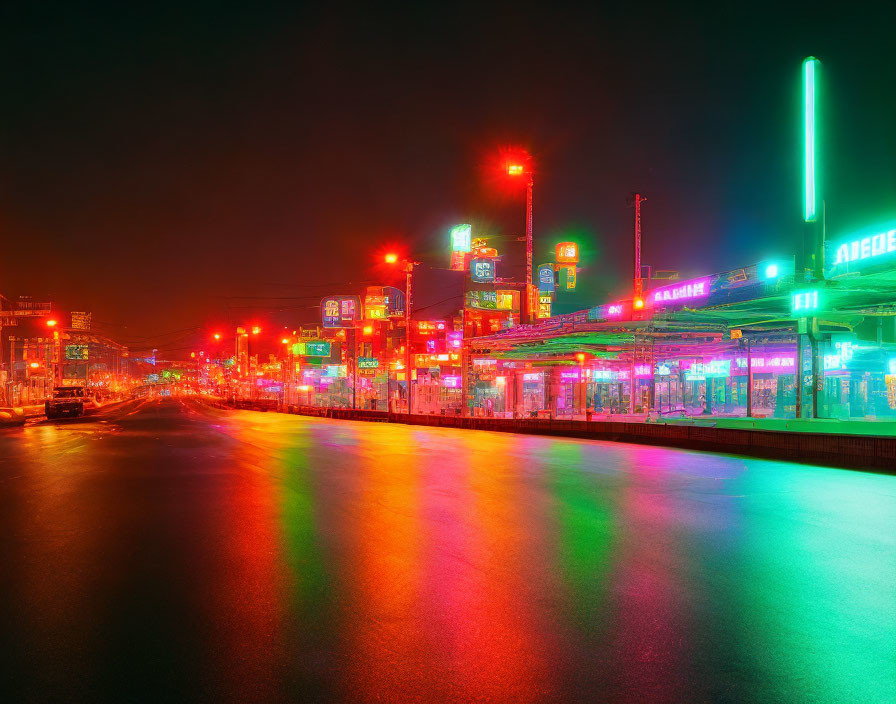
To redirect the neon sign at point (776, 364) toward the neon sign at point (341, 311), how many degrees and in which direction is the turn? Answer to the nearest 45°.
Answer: approximately 90° to its right

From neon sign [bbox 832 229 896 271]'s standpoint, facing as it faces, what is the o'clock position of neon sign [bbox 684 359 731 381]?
neon sign [bbox 684 359 731 381] is roughly at 4 o'clock from neon sign [bbox 832 229 896 271].

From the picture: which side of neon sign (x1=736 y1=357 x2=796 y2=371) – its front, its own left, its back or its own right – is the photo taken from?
front

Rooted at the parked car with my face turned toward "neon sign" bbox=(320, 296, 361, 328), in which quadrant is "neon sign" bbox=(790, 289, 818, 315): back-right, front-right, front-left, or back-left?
front-right

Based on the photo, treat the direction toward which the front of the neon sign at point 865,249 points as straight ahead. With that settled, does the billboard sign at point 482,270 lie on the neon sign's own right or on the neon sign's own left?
on the neon sign's own right

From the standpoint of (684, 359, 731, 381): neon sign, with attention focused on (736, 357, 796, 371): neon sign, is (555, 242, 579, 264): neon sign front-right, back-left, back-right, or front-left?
back-left

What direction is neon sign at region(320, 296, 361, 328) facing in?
toward the camera

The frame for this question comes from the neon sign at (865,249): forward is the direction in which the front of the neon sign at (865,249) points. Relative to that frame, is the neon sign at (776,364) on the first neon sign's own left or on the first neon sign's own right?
on the first neon sign's own right

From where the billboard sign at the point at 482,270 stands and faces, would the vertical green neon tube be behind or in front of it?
in front

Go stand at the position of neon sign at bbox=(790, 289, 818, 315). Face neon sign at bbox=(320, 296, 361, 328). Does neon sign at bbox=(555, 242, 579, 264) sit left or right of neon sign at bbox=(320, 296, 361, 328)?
right

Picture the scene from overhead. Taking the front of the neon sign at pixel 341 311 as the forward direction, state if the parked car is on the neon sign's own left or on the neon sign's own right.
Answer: on the neon sign's own right

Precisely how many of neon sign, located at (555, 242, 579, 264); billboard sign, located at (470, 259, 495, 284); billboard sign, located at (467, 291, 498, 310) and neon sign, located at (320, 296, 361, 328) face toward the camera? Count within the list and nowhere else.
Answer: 4

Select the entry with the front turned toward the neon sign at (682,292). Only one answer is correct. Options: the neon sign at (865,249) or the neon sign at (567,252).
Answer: the neon sign at (567,252)

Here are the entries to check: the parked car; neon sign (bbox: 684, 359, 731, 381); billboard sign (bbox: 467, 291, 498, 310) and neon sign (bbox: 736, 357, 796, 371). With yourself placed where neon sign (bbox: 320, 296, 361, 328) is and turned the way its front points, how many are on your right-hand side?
1
